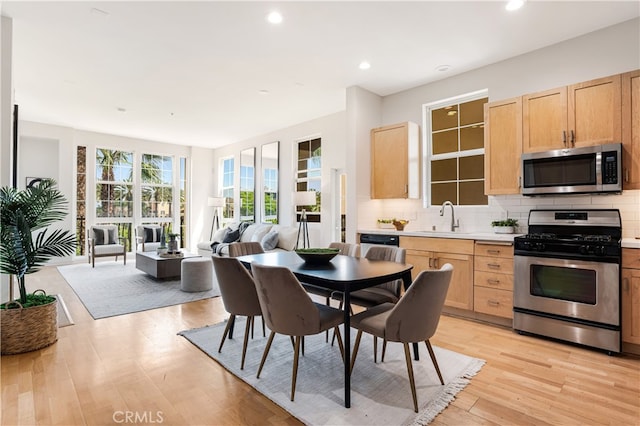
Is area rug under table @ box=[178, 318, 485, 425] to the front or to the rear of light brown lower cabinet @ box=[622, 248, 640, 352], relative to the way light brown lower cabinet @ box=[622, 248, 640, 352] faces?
to the front

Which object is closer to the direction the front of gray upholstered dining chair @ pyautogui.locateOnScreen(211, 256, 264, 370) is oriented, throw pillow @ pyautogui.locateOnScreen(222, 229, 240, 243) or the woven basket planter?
the throw pillow

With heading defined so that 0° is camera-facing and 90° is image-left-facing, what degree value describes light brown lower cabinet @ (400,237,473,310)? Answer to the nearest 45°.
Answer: approximately 45°

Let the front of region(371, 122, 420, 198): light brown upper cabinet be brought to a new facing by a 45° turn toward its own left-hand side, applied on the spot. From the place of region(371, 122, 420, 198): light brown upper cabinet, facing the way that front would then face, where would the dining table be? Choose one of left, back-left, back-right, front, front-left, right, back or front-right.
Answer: front

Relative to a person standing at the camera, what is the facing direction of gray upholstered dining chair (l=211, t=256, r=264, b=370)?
facing away from the viewer and to the right of the viewer

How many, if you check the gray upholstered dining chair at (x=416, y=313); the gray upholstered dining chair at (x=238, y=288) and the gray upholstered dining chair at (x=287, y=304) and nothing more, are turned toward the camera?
0

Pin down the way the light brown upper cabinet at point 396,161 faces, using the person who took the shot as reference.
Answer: facing the viewer and to the left of the viewer

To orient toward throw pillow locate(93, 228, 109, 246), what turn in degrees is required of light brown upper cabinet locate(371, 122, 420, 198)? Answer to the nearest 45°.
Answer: approximately 45° to its right

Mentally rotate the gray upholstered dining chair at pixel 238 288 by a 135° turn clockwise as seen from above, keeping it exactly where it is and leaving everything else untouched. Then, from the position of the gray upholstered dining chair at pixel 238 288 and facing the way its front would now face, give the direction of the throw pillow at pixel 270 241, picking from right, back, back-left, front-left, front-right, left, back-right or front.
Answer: back

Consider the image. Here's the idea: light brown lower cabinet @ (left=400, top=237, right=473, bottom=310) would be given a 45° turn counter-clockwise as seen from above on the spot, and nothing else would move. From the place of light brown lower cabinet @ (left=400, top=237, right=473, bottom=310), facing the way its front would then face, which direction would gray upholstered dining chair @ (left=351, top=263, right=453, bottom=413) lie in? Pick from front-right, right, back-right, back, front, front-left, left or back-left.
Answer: front

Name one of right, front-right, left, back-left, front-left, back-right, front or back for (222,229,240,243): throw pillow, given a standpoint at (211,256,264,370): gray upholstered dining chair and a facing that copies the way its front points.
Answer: front-left

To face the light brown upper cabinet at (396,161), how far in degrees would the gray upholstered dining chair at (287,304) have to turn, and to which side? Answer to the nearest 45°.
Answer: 0° — it already faces it

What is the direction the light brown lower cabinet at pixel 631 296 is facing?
toward the camera

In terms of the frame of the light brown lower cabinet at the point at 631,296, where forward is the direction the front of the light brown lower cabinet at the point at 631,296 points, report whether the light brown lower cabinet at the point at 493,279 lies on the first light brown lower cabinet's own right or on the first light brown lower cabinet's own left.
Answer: on the first light brown lower cabinet's own right

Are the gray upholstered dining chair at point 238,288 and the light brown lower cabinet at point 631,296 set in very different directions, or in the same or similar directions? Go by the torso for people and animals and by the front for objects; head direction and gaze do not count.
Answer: very different directions
